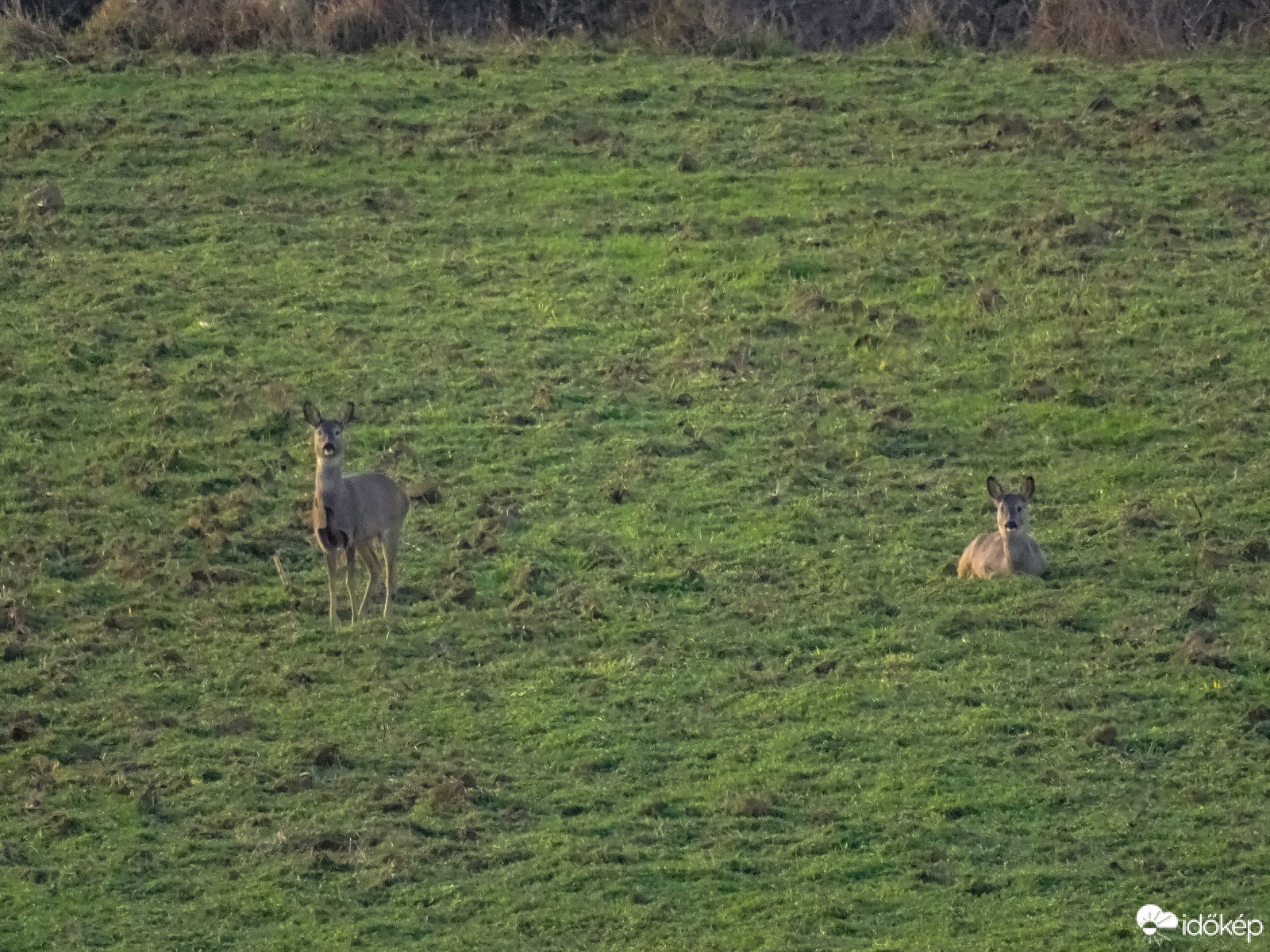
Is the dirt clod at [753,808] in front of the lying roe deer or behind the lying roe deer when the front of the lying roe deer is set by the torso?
in front

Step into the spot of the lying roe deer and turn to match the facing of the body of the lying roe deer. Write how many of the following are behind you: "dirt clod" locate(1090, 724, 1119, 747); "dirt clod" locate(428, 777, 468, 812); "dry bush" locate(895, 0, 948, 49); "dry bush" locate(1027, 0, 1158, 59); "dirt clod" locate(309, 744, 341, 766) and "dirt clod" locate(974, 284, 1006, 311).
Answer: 3

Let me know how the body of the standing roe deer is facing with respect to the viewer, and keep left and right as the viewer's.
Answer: facing the viewer and to the left of the viewer

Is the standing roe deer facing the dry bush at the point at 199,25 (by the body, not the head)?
no

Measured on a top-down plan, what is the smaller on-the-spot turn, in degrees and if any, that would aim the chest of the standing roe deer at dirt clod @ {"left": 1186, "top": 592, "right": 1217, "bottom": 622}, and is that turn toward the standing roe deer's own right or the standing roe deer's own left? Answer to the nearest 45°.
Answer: approximately 135° to the standing roe deer's own left

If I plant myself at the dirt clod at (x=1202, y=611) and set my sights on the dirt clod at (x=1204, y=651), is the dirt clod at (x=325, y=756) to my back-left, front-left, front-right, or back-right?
front-right

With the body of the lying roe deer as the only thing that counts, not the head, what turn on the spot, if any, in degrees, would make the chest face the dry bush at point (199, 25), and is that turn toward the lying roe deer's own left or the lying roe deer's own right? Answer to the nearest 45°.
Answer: approximately 135° to the lying roe deer's own right

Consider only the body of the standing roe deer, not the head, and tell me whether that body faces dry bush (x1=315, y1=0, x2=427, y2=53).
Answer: no

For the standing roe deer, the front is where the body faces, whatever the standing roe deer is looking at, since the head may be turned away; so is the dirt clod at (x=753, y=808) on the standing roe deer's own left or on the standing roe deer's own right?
on the standing roe deer's own left

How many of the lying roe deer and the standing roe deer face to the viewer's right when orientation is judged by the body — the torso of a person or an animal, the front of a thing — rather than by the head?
0

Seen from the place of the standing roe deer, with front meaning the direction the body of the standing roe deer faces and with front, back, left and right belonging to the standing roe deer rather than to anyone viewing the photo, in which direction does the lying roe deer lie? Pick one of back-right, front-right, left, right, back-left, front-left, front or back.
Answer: back-left

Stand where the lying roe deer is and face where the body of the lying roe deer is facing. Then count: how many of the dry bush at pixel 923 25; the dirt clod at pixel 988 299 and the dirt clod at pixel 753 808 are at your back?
2

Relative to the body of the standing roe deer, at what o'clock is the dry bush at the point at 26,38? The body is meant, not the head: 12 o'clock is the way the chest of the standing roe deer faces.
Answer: The dry bush is roughly at 4 o'clock from the standing roe deer.

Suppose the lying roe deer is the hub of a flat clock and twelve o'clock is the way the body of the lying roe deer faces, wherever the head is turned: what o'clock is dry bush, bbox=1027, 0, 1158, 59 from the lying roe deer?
The dry bush is roughly at 6 o'clock from the lying roe deer.

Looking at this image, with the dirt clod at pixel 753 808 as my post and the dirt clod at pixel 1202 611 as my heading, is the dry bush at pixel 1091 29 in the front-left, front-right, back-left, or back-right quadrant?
front-left

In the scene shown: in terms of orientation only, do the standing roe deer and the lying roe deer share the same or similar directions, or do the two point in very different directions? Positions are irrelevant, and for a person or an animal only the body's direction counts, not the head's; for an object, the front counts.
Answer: same or similar directions

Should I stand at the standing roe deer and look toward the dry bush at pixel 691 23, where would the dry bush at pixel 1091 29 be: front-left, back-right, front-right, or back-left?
front-right

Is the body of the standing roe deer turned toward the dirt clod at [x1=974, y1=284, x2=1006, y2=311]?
no

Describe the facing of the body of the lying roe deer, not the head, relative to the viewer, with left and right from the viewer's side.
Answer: facing the viewer

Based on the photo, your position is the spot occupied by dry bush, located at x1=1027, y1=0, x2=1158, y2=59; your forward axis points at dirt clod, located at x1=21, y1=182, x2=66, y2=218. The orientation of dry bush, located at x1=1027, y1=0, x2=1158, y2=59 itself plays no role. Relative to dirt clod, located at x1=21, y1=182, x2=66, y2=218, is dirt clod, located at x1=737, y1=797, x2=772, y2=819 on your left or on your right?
left

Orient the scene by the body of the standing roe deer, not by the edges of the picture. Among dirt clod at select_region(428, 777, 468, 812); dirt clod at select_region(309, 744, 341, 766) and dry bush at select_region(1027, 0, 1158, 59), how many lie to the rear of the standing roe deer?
1
